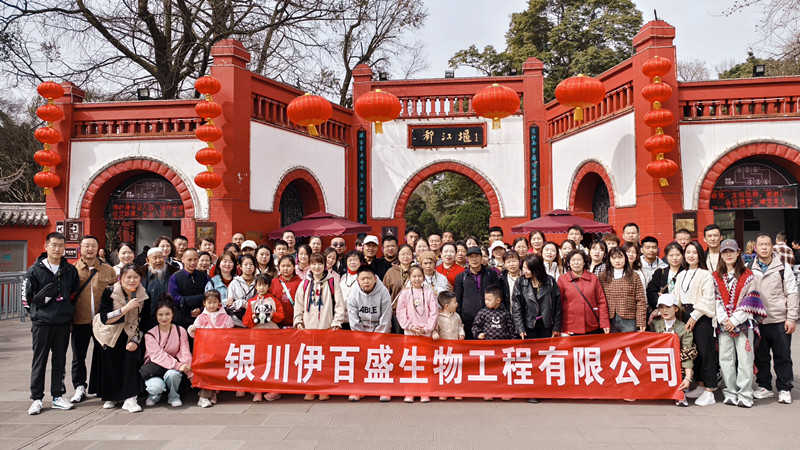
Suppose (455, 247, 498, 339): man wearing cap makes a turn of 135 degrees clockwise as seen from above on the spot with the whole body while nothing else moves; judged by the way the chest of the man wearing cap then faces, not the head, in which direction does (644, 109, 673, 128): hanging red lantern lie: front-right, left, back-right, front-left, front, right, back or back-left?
right

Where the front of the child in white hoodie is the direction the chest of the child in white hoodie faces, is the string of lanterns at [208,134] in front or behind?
behind

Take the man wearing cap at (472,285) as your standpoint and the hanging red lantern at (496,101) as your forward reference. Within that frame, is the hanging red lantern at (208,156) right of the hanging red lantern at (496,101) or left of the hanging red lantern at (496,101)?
left

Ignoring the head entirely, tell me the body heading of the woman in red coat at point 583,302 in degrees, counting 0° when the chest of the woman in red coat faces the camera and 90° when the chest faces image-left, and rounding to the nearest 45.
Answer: approximately 0°

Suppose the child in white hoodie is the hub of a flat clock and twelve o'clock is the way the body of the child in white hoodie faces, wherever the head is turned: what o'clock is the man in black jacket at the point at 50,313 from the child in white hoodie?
The man in black jacket is roughly at 3 o'clock from the child in white hoodie.

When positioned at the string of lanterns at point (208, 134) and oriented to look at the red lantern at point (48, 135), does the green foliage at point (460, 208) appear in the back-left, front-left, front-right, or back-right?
back-right

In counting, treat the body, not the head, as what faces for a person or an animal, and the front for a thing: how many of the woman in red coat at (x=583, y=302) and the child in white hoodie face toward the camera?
2

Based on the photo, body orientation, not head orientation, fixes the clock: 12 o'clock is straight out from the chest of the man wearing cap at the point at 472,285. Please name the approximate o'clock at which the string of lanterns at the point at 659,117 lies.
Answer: The string of lanterns is roughly at 7 o'clock from the man wearing cap.

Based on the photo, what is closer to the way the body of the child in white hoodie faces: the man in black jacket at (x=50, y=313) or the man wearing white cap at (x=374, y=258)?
the man in black jacket

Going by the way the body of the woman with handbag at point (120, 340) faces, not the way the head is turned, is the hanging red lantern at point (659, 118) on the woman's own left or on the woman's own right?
on the woman's own left

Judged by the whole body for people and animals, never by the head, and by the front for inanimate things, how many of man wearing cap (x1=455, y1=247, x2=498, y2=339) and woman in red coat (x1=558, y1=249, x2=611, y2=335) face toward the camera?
2
